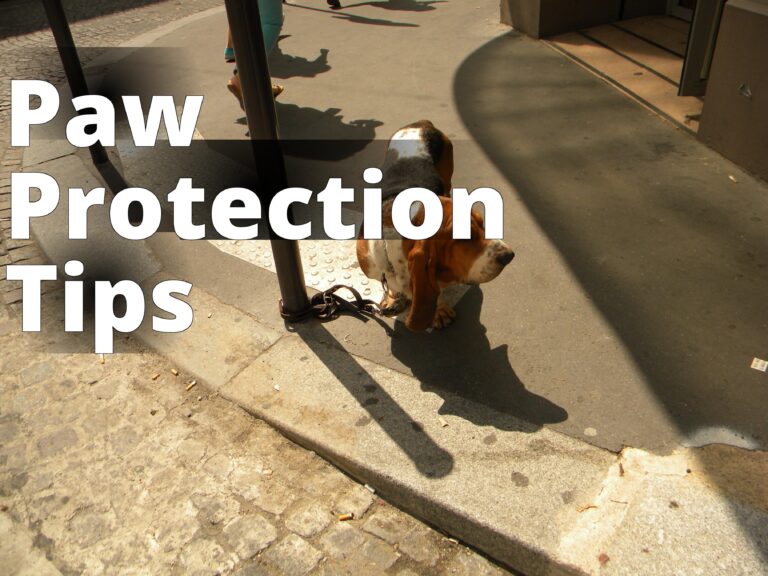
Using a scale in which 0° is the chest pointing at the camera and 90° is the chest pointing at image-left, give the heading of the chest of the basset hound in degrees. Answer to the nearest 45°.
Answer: approximately 0°

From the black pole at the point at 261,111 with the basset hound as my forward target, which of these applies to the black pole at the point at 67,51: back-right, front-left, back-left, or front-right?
back-left

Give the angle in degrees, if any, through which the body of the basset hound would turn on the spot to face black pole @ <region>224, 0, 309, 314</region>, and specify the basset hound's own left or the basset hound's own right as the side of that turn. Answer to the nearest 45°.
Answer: approximately 135° to the basset hound's own right

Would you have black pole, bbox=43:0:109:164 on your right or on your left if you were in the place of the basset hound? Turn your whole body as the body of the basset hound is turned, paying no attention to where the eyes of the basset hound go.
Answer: on your right
